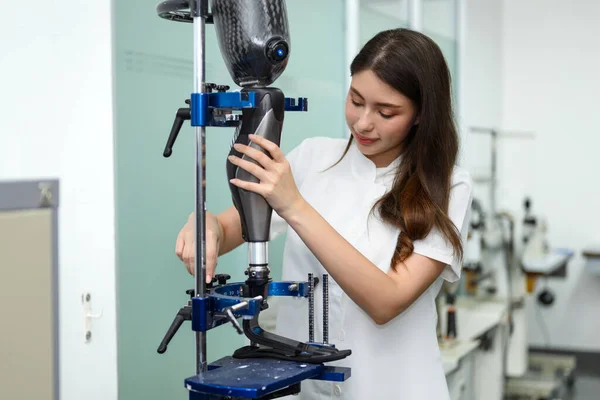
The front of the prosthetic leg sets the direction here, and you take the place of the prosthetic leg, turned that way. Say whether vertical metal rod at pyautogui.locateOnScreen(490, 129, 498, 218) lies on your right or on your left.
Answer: on your left

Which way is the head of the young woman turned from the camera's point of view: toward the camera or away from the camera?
toward the camera

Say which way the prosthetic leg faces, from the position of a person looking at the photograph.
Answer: facing to the right of the viewer

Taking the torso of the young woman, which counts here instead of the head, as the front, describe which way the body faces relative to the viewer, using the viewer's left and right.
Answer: facing the viewer and to the left of the viewer

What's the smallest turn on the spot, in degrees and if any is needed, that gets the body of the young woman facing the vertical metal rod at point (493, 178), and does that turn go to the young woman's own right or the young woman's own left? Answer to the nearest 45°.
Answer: approximately 135° to the young woman's own right

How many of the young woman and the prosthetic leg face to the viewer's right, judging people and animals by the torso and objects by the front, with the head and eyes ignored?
1

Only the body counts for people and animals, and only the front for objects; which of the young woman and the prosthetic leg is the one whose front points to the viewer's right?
the prosthetic leg
